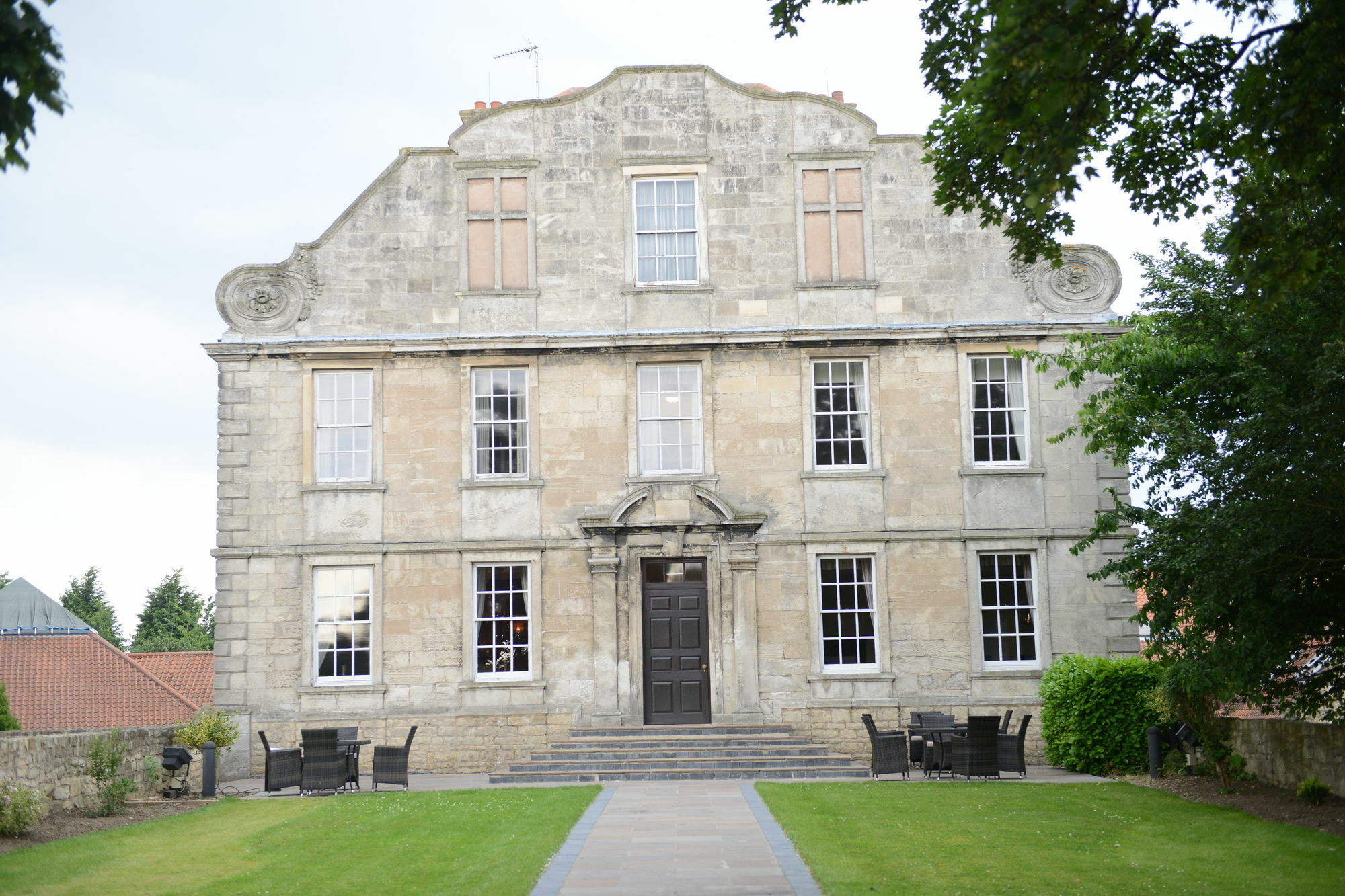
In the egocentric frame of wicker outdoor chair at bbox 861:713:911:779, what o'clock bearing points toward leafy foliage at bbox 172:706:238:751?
The leafy foliage is roughly at 6 o'clock from the wicker outdoor chair.

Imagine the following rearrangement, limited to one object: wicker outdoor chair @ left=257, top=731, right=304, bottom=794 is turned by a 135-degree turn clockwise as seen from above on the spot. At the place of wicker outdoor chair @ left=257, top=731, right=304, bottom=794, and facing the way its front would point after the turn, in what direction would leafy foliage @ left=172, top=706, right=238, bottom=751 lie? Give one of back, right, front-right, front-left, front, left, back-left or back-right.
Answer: right

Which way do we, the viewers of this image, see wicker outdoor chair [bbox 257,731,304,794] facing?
facing to the right of the viewer

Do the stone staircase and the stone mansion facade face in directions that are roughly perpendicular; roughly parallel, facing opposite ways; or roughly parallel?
roughly parallel

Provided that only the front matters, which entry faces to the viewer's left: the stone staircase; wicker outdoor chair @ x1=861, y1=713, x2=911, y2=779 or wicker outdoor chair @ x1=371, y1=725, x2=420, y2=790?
wicker outdoor chair @ x1=371, y1=725, x2=420, y2=790

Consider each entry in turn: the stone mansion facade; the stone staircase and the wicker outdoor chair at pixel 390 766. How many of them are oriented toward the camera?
2

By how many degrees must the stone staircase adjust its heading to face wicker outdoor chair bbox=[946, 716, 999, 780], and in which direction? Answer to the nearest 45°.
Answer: approximately 90° to its left

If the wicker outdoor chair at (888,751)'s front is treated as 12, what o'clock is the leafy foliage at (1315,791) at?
The leafy foliage is roughly at 1 o'clock from the wicker outdoor chair.

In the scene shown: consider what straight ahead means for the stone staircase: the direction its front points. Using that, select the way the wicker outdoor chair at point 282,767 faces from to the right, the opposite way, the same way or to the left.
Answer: to the left

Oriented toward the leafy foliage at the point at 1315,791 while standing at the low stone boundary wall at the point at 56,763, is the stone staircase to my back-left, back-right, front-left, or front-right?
front-left

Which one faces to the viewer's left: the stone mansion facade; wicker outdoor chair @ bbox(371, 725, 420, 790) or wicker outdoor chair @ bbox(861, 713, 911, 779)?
wicker outdoor chair @ bbox(371, 725, 420, 790)

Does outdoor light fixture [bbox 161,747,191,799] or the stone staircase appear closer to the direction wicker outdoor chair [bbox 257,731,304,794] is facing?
the stone staircase

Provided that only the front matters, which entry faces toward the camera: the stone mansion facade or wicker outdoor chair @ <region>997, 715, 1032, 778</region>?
the stone mansion facade

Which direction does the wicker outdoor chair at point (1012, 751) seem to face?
to the viewer's left

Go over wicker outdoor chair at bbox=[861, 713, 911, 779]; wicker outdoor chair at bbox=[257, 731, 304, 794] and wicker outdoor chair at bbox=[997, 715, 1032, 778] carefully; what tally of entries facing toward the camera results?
0

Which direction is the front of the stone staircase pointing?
toward the camera

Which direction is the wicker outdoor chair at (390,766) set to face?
to the viewer's left

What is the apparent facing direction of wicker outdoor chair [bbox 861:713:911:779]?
to the viewer's right

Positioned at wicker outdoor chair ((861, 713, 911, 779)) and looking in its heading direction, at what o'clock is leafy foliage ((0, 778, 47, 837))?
The leafy foliage is roughly at 5 o'clock from the wicker outdoor chair.
